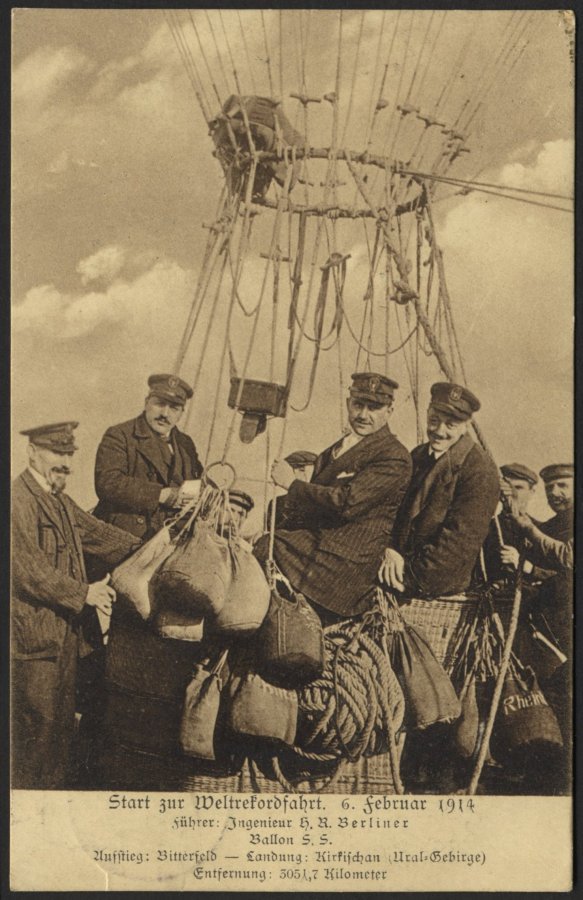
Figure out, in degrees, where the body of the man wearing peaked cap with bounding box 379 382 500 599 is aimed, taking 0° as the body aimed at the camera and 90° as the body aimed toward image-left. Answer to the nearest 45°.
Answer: approximately 45°

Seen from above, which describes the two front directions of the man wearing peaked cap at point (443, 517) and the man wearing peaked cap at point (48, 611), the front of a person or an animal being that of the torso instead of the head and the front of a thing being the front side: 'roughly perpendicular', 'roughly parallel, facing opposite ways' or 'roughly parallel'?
roughly perpendicular

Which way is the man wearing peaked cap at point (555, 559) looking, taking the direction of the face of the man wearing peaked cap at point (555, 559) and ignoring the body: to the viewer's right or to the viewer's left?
to the viewer's left

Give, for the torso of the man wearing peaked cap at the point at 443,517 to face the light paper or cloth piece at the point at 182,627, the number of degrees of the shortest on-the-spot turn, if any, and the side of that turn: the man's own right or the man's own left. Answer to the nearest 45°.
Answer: approximately 45° to the man's own right

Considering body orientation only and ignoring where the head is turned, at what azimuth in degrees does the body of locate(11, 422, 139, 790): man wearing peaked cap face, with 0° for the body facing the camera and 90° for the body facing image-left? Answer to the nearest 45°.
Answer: approximately 315°
